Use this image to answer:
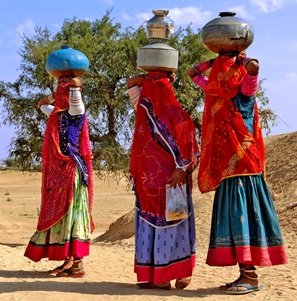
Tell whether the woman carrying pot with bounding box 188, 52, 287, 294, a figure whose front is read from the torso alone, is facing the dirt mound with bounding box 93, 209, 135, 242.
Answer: no
